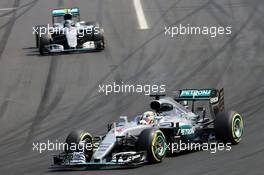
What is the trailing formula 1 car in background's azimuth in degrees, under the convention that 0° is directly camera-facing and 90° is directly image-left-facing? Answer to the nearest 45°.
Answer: approximately 0°

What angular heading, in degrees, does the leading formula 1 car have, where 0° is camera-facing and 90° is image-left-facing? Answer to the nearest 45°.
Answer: approximately 45°

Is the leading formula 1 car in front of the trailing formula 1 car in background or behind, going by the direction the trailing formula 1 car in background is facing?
in front

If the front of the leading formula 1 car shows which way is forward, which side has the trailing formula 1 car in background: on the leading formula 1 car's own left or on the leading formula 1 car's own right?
on the leading formula 1 car's own right
